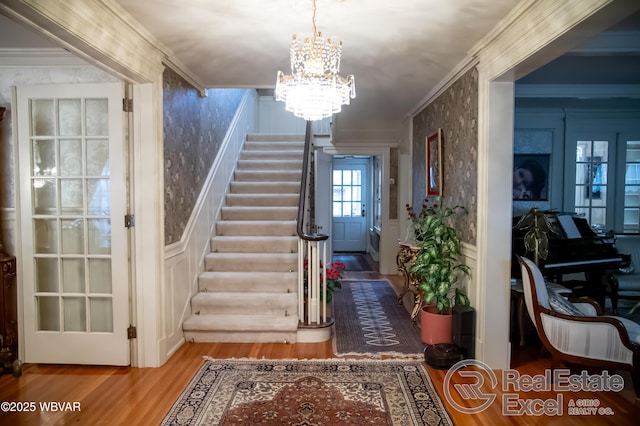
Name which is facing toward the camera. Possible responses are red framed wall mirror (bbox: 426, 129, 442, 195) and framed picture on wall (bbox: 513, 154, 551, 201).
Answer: framed picture on wall (bbox: 513, 154, 551, 201)

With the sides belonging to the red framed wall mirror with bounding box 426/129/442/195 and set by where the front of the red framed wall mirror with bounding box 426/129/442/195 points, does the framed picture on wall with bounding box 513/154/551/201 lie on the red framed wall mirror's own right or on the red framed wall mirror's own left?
on the red framed wall mirror's own right

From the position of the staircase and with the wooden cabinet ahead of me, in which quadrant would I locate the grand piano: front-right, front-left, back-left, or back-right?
back-left

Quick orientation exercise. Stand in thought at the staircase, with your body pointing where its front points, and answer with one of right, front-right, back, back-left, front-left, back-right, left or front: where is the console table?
left

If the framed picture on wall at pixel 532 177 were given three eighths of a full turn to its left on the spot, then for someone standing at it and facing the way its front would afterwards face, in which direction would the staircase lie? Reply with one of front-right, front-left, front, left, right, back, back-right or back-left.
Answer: back

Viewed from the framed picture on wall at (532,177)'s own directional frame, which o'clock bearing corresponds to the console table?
The console table is roughly at 1 o'clock from the framed picture on wall.

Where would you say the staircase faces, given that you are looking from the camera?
facing the viewer

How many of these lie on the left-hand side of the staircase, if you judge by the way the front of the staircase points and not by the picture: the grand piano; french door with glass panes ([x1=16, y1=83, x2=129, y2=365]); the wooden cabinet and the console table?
2

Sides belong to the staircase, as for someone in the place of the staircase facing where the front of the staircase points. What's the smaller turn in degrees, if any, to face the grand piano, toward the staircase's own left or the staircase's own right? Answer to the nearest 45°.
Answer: approximately 90° to the staircase's own left

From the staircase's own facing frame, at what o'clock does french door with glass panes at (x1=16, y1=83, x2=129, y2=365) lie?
The french door with glass panes is roughly at 2 o'clock from the staircase.

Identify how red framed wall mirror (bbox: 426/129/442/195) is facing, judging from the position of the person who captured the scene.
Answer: facing to the left of the viewer

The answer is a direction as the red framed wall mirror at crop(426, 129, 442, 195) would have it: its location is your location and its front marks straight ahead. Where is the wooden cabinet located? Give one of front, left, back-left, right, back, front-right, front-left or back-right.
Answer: front-left

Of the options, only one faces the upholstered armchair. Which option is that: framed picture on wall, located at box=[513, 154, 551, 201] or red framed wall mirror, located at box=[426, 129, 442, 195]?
framed picture on wall, located at box=[513, 154, 551, 201]

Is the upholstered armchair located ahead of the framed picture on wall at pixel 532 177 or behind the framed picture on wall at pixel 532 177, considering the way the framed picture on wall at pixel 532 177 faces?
ahead

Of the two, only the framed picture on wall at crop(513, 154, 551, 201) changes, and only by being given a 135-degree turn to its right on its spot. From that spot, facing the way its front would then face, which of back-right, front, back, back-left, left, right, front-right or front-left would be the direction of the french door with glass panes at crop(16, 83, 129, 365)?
left

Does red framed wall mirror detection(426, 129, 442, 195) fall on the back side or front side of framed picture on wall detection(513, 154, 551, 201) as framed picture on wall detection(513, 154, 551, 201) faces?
on the front side
